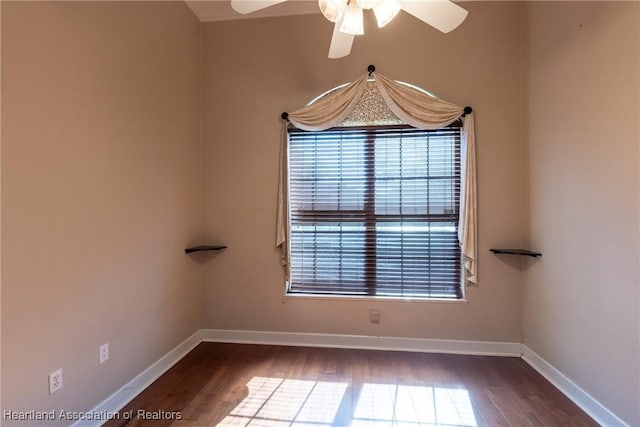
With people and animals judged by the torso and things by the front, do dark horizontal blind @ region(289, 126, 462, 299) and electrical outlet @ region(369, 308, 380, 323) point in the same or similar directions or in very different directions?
same or similar directions

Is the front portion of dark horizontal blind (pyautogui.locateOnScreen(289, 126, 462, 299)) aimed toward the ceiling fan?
yes

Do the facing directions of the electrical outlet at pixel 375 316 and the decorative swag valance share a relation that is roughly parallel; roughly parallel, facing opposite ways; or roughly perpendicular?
roughly parallel

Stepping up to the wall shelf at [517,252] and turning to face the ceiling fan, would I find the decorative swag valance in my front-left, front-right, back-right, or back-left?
front-right

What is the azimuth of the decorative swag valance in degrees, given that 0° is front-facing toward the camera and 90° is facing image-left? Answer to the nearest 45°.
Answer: approximately 0°

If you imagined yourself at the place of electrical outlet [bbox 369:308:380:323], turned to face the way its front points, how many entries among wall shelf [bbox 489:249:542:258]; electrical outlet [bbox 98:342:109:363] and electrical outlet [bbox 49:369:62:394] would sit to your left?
1

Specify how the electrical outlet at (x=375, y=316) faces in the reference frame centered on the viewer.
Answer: facing the viewer

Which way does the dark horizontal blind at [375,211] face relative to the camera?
toward the camera

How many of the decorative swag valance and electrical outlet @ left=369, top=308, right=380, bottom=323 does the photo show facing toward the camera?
2

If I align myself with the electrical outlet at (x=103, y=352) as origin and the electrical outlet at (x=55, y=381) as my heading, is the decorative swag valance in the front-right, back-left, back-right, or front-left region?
back-left

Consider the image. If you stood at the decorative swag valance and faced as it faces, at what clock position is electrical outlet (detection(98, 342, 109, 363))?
The electrical outlet is roughly at 2 o'clock from the decorative swag valance.

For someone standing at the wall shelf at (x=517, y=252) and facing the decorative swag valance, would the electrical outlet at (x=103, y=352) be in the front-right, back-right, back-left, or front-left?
front-left

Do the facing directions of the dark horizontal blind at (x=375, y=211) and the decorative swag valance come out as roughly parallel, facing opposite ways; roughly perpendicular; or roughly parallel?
roughly parallel

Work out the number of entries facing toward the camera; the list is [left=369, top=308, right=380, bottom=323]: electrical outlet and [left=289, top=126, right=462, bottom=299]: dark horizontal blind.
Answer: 2
